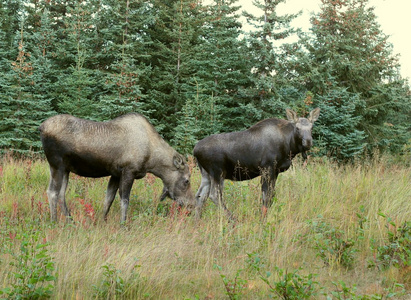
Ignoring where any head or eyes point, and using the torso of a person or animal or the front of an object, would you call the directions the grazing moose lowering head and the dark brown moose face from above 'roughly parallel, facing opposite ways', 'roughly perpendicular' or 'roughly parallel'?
roughly parallel

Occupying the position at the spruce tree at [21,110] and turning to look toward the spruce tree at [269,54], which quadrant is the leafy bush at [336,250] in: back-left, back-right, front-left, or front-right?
front-right

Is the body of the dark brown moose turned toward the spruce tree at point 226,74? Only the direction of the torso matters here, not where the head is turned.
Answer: no

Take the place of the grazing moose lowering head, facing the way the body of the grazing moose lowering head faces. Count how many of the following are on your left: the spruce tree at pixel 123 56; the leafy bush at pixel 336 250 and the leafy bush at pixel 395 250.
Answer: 1

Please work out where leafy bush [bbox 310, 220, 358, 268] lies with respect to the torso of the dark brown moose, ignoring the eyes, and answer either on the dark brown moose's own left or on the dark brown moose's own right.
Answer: on the dark brown moose's own right

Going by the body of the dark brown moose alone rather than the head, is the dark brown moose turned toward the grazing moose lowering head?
no

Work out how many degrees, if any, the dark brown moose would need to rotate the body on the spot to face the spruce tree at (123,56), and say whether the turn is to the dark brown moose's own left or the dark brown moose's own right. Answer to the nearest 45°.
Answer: approximately 135° to the dark brown moose's own left

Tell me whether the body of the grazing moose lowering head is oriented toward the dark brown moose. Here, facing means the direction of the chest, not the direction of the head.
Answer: yes

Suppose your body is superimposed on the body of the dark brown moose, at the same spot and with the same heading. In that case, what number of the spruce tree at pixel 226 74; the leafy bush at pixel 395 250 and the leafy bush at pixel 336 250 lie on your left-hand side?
1

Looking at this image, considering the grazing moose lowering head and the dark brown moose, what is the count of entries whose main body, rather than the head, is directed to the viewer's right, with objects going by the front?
2

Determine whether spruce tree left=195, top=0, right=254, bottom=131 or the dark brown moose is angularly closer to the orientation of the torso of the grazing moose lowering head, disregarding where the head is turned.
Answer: the dark brown moose

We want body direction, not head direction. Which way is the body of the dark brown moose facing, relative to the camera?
to the viewer's right

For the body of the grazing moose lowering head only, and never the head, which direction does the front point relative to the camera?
to the viewer's right

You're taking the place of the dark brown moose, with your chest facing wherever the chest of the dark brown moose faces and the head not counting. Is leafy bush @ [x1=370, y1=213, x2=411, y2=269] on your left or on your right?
on your right

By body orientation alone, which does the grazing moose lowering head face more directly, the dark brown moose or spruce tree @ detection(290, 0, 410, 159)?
the dark brown moose
